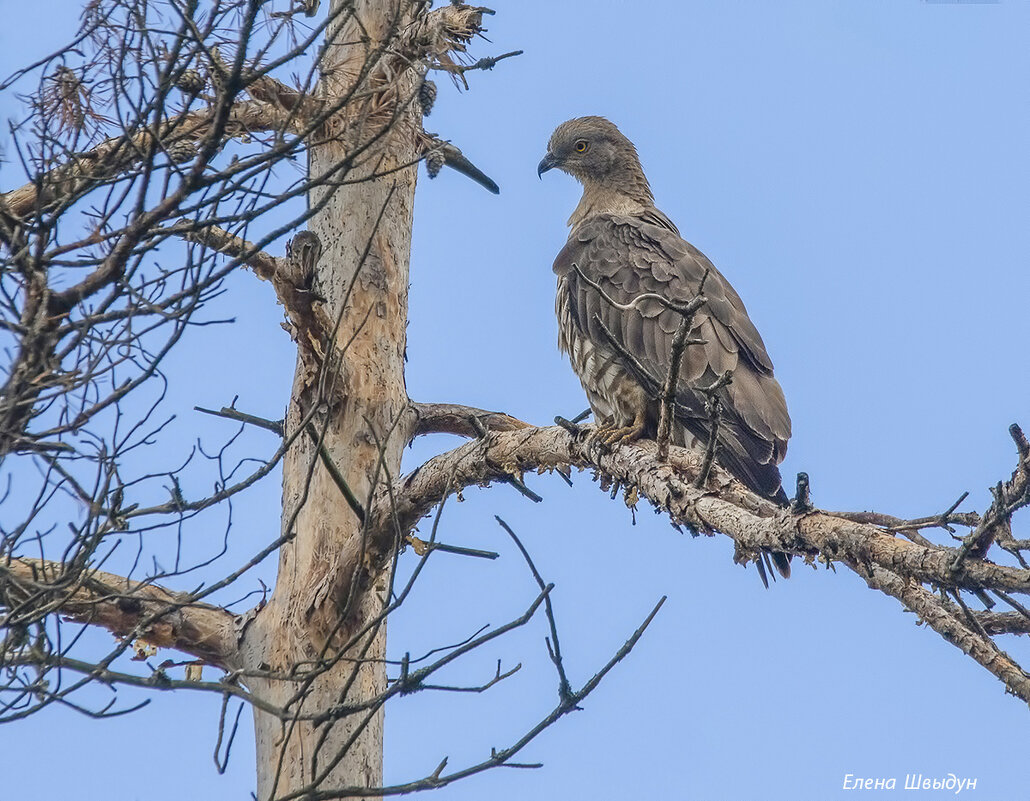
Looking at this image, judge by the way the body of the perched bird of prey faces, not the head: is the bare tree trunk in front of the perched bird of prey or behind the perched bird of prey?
in front

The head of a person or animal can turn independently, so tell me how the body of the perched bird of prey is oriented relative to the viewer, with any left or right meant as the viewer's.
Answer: facing to the left of the viewer
